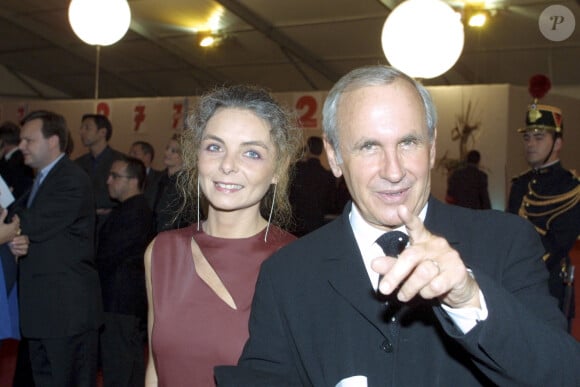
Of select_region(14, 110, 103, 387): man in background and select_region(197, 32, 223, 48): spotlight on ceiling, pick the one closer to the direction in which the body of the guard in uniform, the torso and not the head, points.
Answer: the man in background

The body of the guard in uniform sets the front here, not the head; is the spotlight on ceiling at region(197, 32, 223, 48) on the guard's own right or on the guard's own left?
on the guard's own right

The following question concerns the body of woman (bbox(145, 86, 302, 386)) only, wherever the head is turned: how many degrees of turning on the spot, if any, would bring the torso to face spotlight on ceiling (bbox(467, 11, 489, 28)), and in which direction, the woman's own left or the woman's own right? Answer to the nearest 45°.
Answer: approximately 135° to the woman's own left

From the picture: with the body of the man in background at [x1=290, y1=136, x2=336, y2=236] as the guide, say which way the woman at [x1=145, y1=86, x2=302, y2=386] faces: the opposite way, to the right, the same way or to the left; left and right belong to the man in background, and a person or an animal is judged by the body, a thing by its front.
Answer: the opposite way

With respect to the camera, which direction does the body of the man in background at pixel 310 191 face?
away from the camera

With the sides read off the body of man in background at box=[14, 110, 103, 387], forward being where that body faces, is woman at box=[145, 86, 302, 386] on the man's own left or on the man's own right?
on the man's own left

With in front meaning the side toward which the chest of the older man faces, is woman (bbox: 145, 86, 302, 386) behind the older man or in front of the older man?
behind

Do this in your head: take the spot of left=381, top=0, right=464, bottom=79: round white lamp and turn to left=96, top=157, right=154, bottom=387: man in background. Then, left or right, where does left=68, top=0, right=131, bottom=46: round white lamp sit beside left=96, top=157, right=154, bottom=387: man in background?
right
